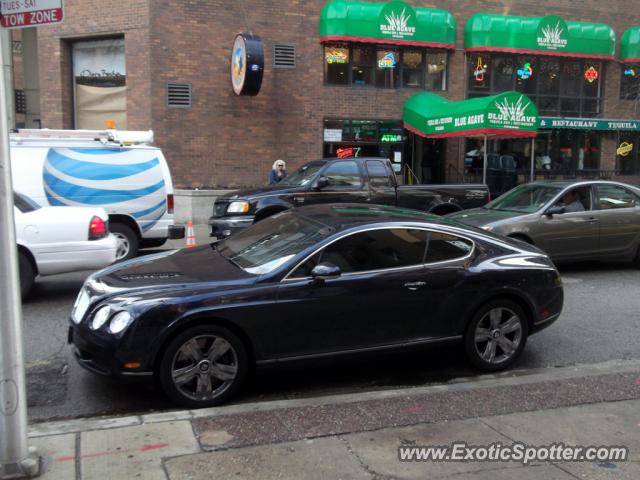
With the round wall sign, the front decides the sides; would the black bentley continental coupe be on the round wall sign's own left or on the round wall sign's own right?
on the round wall sign's own left

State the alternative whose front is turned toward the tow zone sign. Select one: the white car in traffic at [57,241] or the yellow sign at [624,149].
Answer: the yellow sign
